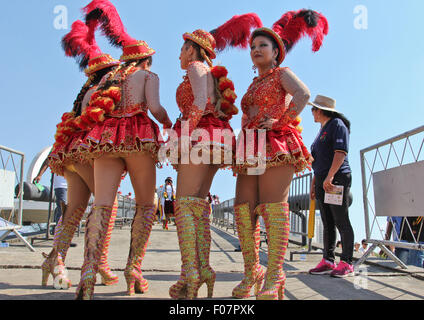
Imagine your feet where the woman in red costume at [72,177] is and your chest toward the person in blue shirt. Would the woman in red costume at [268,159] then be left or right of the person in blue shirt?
right

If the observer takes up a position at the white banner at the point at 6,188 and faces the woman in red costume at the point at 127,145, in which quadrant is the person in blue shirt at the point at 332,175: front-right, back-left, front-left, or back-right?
front-left

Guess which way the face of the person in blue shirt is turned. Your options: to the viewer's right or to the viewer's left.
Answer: to the viewer's left

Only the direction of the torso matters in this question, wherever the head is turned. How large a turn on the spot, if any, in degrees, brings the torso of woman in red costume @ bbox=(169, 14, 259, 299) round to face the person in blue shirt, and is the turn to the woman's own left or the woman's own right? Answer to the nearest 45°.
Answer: approximately 135° to the woman's own right

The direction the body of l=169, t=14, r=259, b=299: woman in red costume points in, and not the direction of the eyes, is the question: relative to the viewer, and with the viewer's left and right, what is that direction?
facing to the left of the viewer

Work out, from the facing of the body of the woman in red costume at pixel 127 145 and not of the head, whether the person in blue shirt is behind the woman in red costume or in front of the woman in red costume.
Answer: in front

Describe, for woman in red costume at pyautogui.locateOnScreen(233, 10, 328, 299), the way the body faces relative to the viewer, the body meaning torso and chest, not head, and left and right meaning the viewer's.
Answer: facing the viewer and to the left of the viewer

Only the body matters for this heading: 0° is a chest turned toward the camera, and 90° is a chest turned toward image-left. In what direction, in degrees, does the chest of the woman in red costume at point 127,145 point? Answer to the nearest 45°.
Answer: approximately 225°
